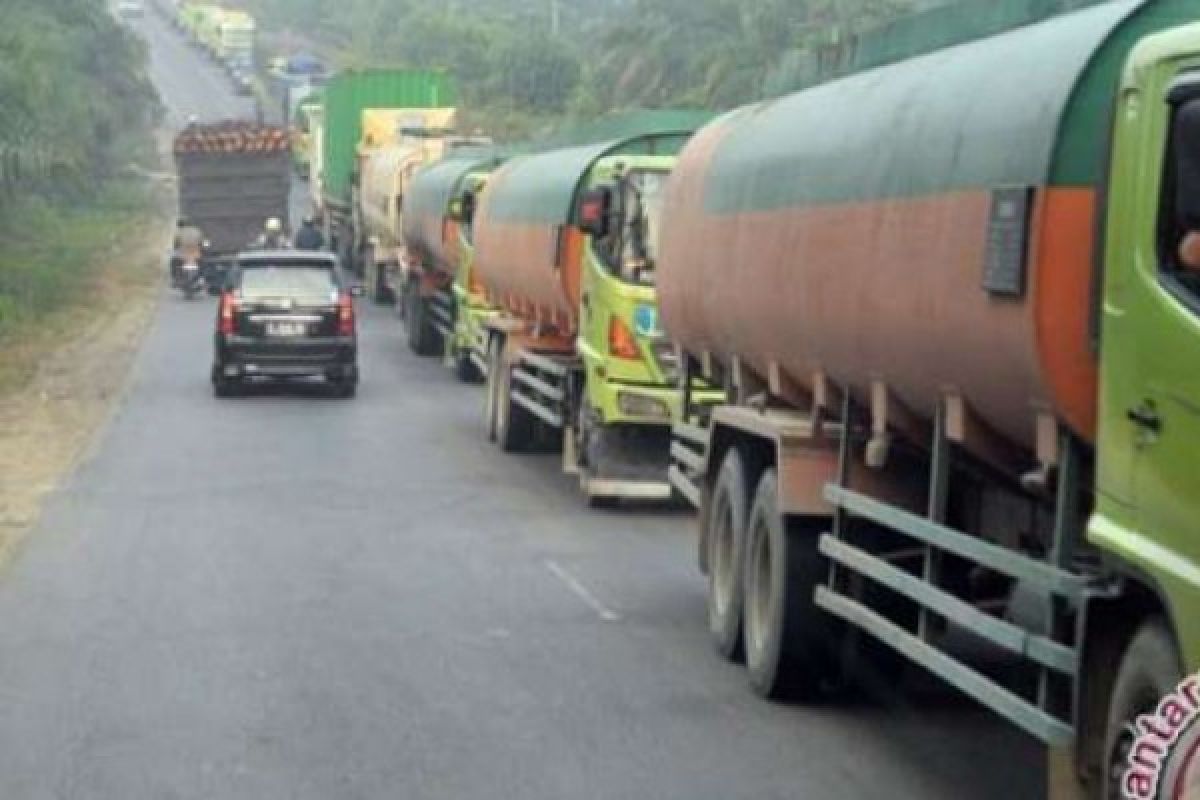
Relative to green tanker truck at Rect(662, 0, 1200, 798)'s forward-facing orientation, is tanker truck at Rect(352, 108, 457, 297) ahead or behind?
behind

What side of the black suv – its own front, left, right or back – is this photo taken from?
back

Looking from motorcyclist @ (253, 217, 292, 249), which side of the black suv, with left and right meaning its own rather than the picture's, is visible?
front

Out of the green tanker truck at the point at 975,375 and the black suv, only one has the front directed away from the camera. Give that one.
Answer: the black suv

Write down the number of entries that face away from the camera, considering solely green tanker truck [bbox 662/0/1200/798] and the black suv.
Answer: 1

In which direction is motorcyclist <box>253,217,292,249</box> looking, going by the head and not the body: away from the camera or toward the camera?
away from the camera

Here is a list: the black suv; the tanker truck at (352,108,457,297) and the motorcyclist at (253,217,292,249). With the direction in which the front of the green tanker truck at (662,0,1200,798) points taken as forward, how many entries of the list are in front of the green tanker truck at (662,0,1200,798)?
0

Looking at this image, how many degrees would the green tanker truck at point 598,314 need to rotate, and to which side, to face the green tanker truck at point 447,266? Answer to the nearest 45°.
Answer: approximately 135° to its left

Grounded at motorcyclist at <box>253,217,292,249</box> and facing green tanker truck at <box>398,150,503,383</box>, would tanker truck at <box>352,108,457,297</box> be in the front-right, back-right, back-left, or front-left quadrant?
front-left

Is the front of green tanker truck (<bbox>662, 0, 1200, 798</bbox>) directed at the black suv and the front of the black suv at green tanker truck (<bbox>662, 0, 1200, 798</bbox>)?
no

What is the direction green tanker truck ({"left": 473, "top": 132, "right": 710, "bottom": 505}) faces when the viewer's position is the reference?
facing the viewer and to the right of the viewer

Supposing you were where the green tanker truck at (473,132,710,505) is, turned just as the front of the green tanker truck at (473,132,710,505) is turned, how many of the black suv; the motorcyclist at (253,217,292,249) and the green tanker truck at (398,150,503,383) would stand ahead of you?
0

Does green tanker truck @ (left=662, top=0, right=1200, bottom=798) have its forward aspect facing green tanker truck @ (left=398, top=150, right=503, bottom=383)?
no

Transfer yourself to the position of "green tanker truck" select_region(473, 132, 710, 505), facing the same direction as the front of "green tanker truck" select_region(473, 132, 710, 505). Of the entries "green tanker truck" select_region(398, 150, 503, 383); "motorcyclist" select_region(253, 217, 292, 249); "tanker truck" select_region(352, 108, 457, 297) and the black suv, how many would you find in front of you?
0

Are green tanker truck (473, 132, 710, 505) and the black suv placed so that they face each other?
no

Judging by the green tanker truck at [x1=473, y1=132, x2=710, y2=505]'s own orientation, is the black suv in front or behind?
behind

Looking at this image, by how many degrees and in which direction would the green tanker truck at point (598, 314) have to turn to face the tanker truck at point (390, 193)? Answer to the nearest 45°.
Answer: approximately 135° to its left

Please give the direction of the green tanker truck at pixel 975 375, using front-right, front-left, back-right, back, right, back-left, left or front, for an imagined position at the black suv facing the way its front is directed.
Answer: back
